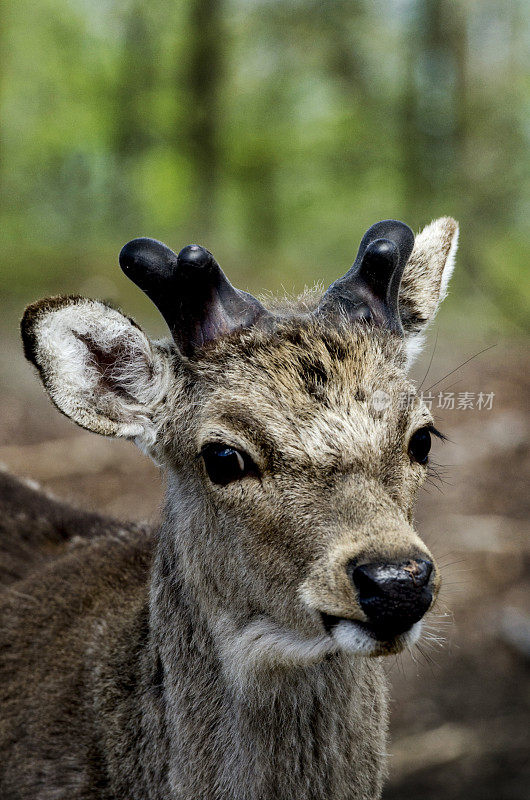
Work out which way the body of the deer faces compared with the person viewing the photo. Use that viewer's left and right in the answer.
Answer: facing the viewer and to the right of the viewer
